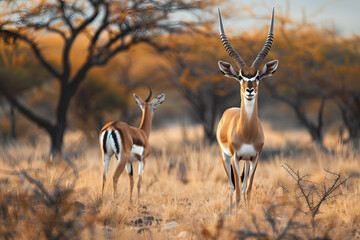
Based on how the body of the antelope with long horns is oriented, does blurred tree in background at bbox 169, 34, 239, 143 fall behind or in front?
behind

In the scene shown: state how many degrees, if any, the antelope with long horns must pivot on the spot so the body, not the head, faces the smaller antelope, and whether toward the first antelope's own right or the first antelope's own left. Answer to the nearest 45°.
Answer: approximately 90° to the first antelope's own right

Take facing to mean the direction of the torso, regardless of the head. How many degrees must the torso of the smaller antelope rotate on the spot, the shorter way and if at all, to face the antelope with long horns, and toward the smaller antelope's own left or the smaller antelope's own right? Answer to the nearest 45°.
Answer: approximately 90° to the smaller antelope's own right

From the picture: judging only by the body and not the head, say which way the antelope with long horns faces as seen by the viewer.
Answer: toward the camera

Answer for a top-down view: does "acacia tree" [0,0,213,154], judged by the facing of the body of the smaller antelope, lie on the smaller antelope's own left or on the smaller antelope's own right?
on the smaller antelope's own left

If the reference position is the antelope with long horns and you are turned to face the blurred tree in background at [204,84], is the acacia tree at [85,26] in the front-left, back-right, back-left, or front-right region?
front-left

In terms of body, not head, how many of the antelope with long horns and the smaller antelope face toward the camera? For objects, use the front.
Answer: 1

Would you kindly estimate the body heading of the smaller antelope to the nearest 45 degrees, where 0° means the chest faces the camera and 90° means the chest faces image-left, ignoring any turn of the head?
approximately 225°

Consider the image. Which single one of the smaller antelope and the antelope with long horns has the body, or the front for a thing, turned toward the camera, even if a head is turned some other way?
the antelope with long horns

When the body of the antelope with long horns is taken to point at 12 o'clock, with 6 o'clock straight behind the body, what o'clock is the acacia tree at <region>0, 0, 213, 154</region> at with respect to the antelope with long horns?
The acacia tree is roughly at 5 o'clock from the antelope with long horns.

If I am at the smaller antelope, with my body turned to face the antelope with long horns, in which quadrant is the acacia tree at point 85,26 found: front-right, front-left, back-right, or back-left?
back-left

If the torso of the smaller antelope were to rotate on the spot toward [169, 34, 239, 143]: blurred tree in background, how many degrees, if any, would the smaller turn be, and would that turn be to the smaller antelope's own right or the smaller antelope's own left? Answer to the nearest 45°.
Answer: approximately 45° to the smaller antelope's own left
